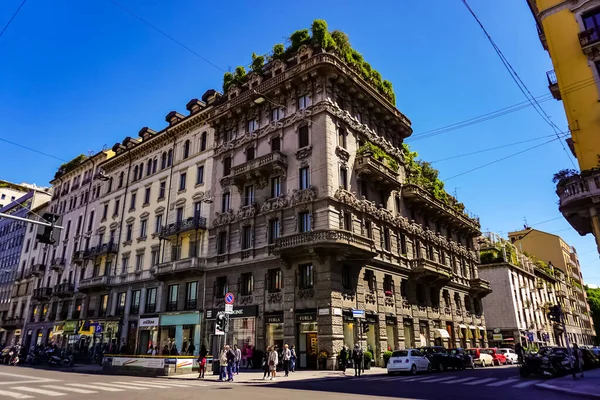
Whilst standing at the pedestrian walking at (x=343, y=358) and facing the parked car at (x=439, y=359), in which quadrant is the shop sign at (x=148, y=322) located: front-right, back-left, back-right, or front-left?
back-left

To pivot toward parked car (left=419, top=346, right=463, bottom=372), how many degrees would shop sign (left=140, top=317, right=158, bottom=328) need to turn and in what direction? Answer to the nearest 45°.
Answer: approximately 90° to its left

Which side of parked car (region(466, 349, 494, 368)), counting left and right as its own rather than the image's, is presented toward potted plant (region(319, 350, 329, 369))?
back

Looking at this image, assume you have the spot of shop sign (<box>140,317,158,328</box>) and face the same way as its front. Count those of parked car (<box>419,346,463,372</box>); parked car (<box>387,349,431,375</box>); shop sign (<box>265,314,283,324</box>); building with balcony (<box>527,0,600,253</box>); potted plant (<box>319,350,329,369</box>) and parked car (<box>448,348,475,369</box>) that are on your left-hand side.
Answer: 6

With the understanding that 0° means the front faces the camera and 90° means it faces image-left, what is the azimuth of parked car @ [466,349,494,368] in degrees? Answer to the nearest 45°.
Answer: approximately 225°

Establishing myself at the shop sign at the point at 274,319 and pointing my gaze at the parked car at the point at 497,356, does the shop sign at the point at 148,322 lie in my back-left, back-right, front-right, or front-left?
back-left

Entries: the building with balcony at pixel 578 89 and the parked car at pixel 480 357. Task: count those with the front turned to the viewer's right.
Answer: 0

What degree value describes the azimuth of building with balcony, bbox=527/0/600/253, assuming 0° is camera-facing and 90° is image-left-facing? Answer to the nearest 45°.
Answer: approximately 45°
